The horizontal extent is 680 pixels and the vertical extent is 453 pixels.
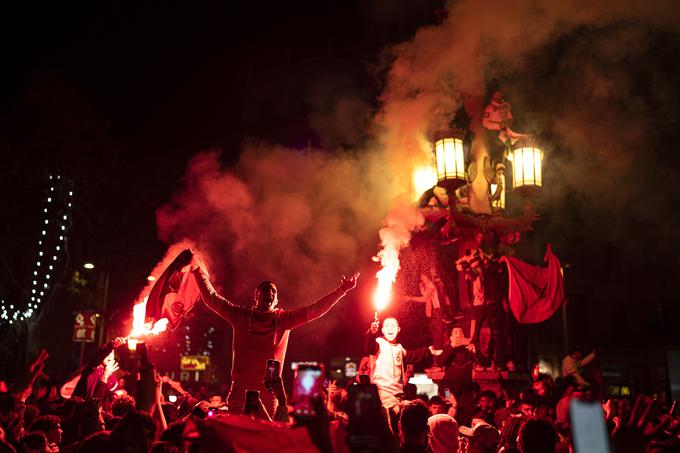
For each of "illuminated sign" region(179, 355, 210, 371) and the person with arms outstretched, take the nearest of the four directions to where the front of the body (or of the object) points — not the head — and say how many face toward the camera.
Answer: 2

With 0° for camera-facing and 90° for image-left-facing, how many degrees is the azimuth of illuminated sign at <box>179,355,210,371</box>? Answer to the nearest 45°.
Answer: approximately 0°

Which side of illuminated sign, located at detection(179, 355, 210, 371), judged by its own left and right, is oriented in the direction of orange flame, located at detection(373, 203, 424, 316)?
front

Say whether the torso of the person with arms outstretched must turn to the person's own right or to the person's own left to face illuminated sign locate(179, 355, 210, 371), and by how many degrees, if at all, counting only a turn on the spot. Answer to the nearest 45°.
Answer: approximately 180°

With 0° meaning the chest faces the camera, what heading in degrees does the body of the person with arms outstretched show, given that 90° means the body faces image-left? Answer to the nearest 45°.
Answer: approximately 0°
